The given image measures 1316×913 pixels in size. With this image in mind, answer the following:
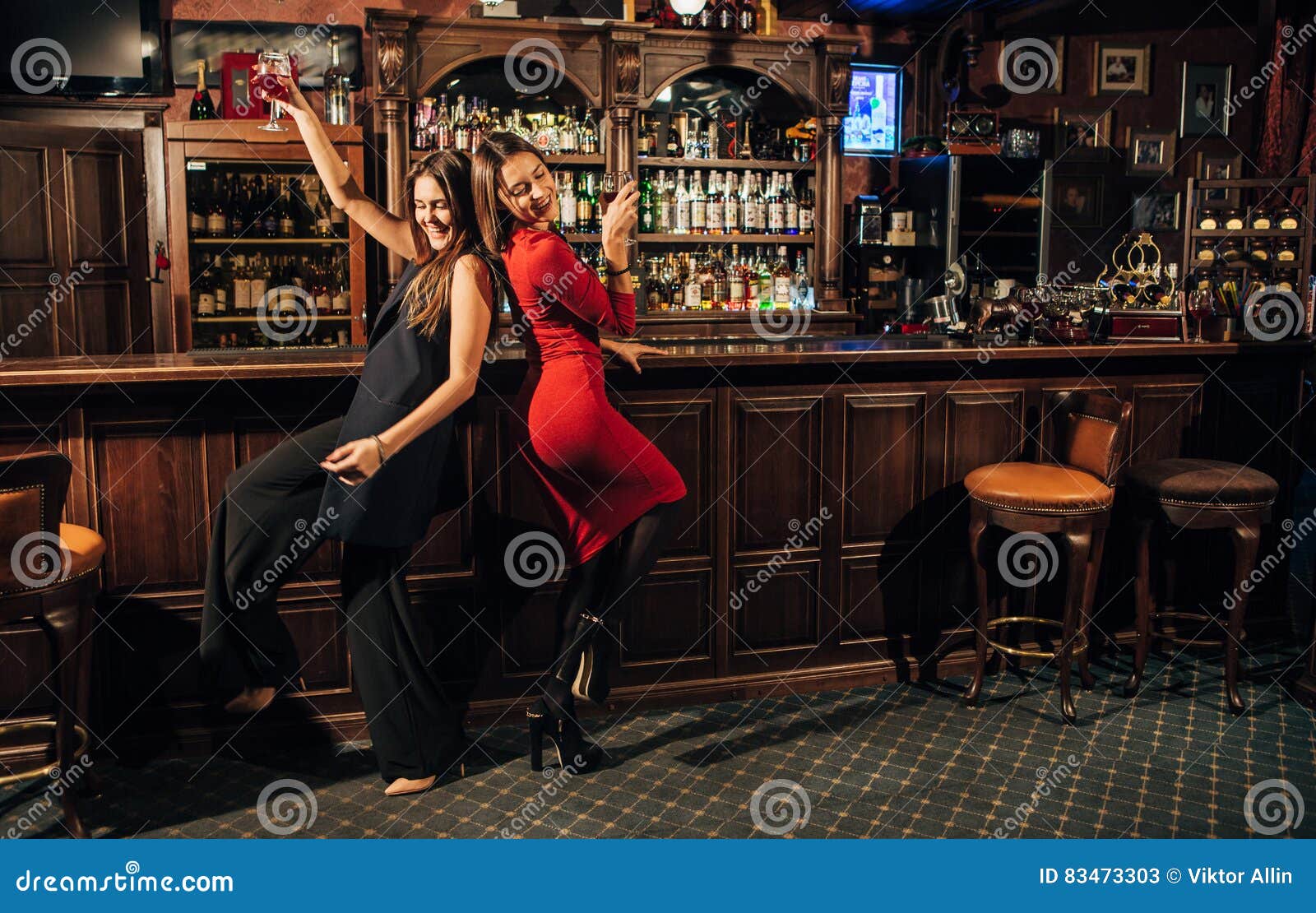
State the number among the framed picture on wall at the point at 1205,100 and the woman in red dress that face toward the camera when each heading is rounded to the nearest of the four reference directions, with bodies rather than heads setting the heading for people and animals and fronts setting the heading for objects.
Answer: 1

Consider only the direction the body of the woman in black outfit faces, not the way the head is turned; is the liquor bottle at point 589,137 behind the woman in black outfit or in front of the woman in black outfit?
behind

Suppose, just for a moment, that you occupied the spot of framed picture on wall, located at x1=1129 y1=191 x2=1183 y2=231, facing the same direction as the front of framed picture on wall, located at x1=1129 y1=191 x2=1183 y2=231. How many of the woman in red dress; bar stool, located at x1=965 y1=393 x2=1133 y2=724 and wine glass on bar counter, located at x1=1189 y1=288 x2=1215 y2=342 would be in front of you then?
3

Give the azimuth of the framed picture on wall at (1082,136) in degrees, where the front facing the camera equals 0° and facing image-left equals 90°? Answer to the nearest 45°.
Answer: approximately 0°

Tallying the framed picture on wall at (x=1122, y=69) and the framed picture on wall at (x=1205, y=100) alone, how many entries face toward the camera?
2

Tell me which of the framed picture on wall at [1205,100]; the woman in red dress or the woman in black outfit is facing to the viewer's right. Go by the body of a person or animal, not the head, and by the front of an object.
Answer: the woman in red dress
